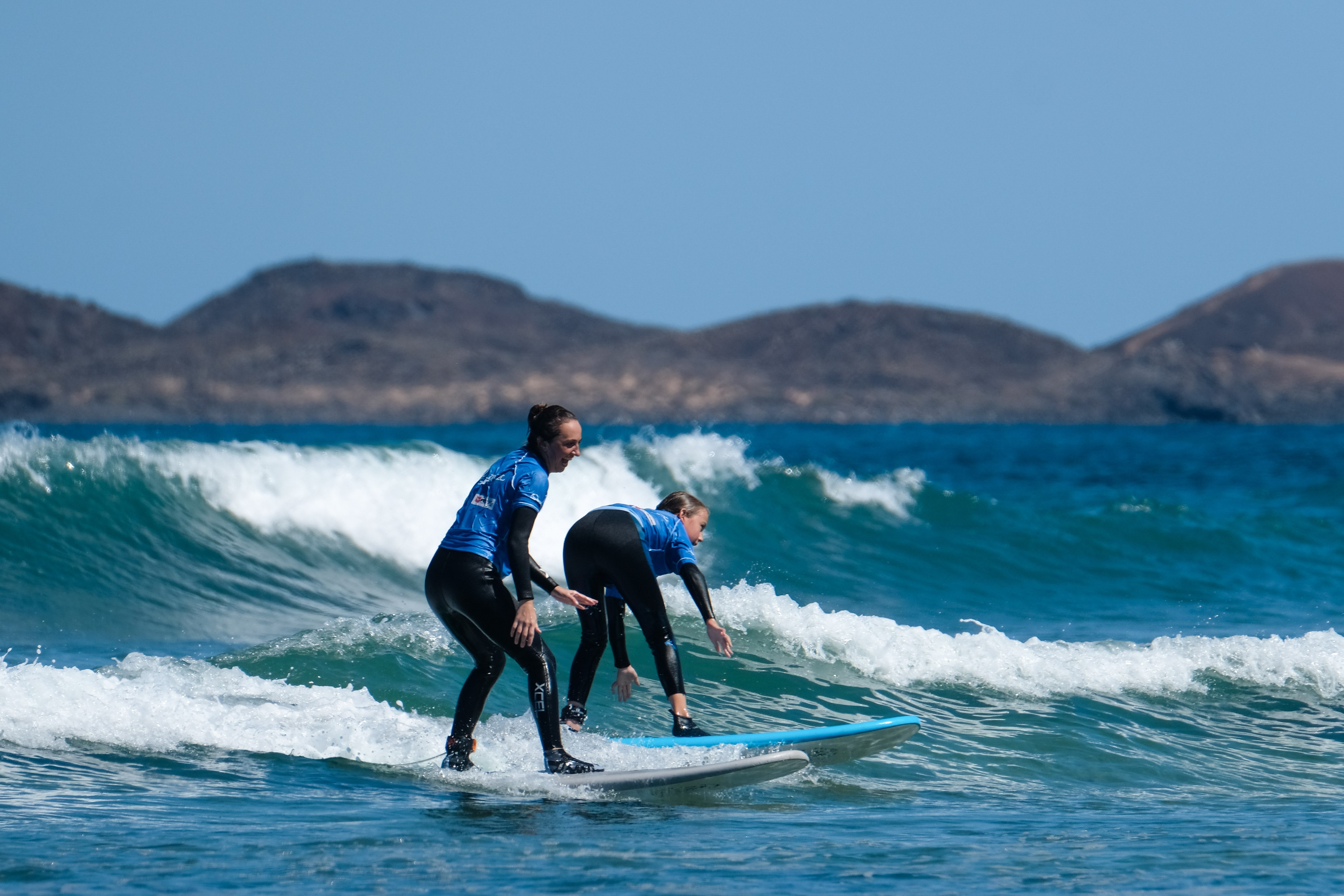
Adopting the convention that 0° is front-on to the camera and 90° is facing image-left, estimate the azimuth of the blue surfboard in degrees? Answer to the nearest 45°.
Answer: approximately 270°

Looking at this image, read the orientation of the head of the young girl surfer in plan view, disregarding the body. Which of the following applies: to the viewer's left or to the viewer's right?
to the viewer's right

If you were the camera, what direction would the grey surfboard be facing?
facing to the right of the viewer

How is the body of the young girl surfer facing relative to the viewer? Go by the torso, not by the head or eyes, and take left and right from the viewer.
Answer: facing away from the viewer and to the right of the viewer

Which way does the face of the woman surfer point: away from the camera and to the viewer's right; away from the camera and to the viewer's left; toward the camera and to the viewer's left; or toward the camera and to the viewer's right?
toward the camera and to the viewer's right

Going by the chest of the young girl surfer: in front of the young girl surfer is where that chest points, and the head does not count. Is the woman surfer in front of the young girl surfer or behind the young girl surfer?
behind

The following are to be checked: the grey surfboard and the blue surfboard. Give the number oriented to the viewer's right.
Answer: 2
